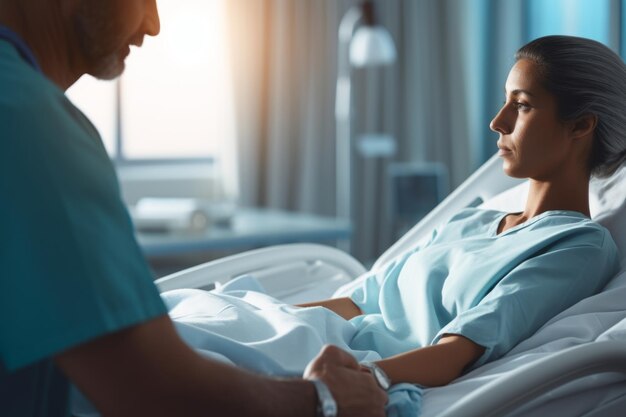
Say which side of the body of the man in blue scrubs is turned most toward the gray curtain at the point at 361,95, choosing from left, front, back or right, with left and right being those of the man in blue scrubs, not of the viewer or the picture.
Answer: left

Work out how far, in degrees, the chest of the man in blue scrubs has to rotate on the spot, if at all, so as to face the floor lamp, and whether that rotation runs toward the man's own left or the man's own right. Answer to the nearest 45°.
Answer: approximately 90° to the man's own left

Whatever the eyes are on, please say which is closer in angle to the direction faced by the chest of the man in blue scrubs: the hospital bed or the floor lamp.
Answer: the hospital bed

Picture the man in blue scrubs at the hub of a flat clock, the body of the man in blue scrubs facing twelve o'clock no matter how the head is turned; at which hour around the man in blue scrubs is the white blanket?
The white blanket is roughly at 11 o'clock from the man in blue scrubs.

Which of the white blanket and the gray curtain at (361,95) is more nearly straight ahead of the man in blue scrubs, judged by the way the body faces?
the white blanket

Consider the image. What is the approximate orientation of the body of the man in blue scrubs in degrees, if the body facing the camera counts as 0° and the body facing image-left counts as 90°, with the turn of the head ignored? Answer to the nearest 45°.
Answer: approximately 270°
